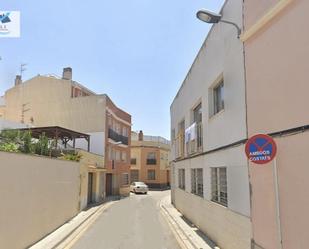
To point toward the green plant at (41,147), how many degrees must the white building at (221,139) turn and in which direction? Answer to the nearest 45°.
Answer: approximately 45° to its right

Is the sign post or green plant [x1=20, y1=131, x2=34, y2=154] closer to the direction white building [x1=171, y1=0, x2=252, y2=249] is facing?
the green plant

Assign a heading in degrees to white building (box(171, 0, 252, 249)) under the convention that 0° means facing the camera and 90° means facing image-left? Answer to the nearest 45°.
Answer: approximately 90°

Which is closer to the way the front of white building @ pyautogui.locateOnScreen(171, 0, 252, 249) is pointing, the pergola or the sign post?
the pergola

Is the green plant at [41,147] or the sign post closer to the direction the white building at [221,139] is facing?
the green plant

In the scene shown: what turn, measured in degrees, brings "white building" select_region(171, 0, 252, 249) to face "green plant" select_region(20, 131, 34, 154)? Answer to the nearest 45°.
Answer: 0° — it already faces it

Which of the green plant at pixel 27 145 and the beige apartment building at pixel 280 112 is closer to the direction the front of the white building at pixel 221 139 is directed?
the green plant

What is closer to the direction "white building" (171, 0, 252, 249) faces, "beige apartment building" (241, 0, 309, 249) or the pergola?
the pergola

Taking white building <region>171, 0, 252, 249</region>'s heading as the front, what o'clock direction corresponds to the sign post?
The sign post is roughly at 9 o'clock from the white building.

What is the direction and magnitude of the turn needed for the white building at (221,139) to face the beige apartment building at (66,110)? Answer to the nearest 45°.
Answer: approximately 45° to its right

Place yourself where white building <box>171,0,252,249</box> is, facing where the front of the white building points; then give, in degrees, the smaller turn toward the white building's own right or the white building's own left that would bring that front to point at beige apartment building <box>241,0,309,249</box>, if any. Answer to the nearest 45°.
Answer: approximately 90° to the white building's own left
